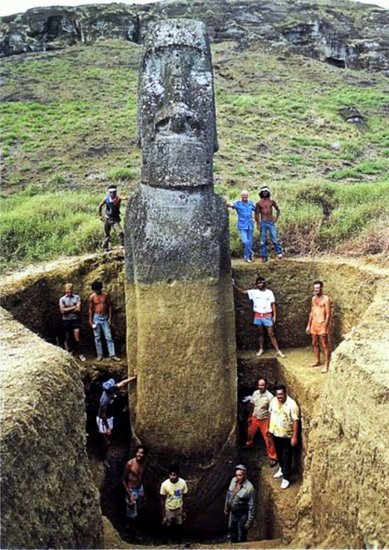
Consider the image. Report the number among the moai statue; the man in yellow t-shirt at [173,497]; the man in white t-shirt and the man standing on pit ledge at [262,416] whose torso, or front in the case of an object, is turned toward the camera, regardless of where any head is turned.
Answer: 4

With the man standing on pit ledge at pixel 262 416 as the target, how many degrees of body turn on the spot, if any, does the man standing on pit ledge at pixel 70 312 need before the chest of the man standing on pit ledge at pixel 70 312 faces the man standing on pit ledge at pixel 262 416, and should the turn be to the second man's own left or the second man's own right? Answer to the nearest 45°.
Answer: approximately 45° to the second man's own left

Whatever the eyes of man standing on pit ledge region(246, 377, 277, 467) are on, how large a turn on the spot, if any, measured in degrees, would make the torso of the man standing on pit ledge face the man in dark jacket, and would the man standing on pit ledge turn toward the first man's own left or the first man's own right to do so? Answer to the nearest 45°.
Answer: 0° — they already face them

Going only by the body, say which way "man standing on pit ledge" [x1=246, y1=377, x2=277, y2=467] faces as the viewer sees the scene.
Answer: toward the camera

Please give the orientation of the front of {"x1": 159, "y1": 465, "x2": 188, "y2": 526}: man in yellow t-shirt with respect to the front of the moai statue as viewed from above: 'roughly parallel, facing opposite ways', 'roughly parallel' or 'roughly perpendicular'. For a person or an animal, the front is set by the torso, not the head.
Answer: roughly parallel

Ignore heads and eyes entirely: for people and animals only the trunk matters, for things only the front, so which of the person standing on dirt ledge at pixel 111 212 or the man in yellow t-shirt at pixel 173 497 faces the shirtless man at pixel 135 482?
the person standing on dirt ledge

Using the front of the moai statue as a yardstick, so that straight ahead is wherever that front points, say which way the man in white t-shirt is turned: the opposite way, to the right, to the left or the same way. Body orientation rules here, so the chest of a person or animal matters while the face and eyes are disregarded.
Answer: the same way

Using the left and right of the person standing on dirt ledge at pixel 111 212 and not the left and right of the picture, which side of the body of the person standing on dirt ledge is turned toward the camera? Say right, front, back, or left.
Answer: front

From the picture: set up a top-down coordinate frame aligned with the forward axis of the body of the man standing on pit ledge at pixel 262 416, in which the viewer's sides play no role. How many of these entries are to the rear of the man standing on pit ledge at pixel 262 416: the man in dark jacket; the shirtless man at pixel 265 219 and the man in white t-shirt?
2

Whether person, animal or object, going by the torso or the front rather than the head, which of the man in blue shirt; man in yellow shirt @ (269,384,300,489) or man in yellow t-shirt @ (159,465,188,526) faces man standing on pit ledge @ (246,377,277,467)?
the man in blue shirt

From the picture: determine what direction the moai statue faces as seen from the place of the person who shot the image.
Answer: facing the viewer

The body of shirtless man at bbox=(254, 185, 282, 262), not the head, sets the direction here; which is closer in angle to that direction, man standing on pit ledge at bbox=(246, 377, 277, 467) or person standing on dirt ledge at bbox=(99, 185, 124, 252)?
the man standing on pit ledge

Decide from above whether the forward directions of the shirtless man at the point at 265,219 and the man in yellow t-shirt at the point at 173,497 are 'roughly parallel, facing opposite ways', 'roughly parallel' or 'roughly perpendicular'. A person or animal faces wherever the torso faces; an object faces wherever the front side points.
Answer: roughly parallel

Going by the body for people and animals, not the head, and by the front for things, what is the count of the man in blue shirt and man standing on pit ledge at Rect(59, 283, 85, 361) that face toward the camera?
2

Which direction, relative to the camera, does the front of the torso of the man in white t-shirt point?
toward the camera

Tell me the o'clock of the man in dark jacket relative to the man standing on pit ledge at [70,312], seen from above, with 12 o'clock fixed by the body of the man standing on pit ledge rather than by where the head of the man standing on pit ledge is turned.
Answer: The man in dark jacket is roughly at 11 o'clock from the man standing on pit ledge.

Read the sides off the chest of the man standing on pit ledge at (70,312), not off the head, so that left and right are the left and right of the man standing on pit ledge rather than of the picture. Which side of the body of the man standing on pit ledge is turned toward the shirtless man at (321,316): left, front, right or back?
left

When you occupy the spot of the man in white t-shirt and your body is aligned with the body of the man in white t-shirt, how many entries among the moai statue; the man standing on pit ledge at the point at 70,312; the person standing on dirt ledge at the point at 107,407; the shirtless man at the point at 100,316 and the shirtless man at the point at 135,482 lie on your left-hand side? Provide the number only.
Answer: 0

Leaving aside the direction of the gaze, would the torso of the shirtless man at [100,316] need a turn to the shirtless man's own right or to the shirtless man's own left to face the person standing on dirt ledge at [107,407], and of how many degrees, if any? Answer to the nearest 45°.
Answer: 0° — they already face them
